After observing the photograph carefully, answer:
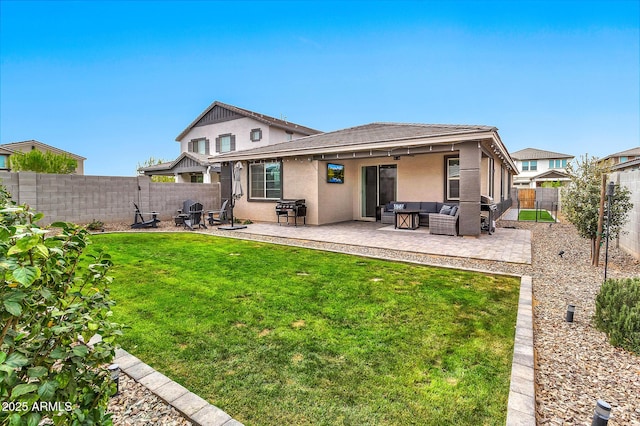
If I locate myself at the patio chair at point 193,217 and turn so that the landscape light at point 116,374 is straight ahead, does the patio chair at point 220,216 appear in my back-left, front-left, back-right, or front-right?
back-left

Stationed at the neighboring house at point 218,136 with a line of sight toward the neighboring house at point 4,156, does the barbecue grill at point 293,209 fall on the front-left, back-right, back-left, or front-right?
back-left

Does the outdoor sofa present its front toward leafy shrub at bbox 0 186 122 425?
yes

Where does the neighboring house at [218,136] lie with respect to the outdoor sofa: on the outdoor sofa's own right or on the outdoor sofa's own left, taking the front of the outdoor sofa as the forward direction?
on the outdoor sofa's own right

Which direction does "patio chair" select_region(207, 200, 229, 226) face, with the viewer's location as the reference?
facing to the left of the viewer

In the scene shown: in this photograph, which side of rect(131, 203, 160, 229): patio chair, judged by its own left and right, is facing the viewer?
right

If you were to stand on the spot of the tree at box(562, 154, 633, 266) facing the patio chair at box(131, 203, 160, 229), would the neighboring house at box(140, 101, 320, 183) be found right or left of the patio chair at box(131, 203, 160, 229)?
right

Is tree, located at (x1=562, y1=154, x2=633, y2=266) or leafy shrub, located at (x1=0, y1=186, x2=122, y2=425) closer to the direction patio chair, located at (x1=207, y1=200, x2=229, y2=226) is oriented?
the leafy shrub
